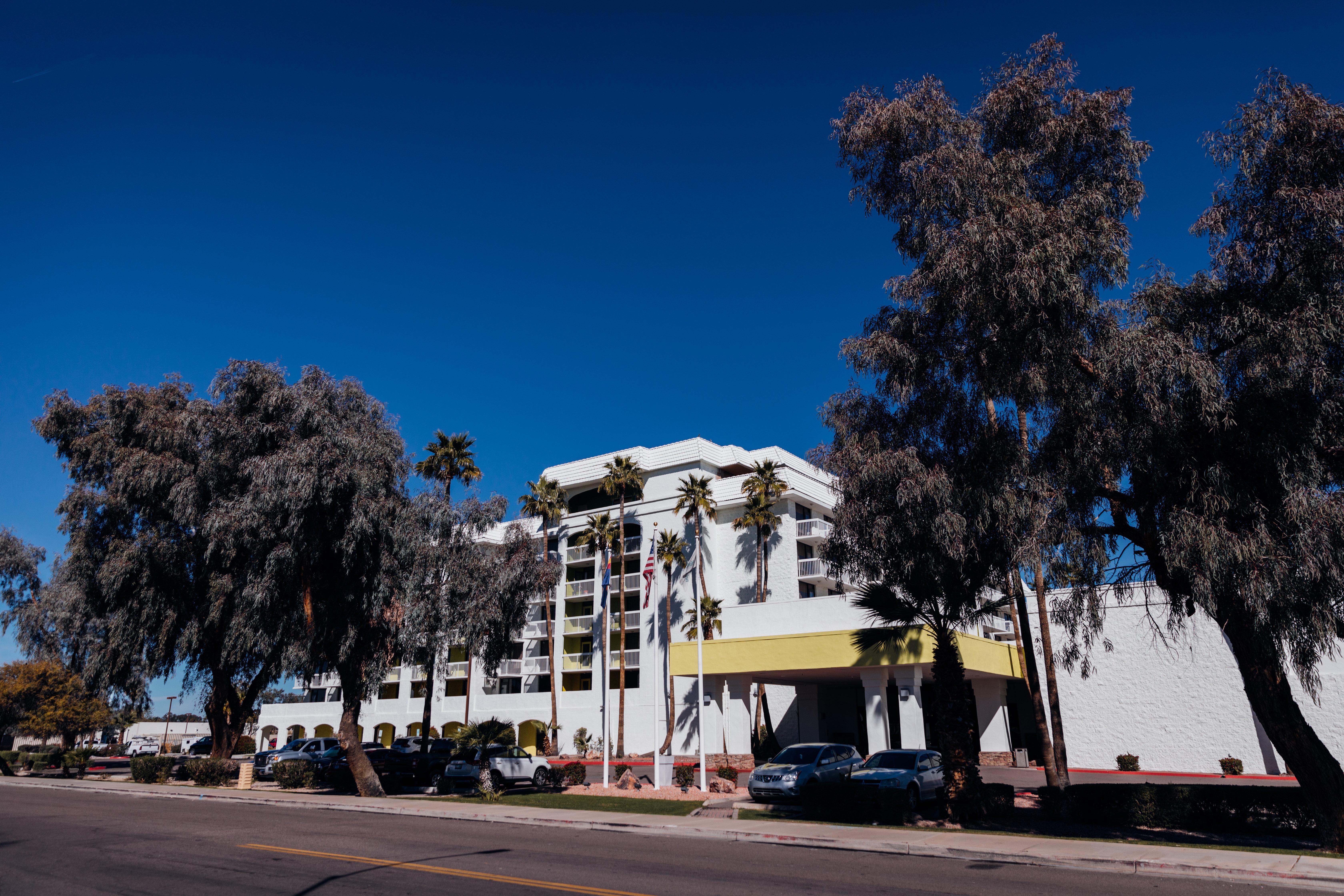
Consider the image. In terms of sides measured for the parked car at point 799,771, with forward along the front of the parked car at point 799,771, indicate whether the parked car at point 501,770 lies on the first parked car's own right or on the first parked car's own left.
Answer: on the first parked car's own right

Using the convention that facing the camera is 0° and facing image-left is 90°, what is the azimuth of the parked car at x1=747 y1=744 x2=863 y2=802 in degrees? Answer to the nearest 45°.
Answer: approximately 45°

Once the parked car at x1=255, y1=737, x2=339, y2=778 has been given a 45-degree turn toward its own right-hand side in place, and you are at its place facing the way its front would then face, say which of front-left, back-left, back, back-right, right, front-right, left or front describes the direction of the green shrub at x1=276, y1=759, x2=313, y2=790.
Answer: left

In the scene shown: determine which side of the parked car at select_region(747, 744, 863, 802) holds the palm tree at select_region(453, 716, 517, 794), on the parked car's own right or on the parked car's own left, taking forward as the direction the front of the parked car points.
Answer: on the parked car's own right

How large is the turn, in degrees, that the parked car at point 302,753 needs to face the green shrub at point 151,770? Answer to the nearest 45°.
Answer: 0° — it already faces it

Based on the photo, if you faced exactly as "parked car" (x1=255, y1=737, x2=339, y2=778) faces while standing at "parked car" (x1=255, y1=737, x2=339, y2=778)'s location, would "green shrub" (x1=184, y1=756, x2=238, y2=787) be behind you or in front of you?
in front

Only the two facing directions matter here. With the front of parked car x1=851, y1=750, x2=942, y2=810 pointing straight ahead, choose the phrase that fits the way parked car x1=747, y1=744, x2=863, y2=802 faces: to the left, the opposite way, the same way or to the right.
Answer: the same way

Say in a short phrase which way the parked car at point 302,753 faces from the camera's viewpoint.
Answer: facing the viewer and to the left of the viewer

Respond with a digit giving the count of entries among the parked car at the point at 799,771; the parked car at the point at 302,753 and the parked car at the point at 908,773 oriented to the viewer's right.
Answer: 0

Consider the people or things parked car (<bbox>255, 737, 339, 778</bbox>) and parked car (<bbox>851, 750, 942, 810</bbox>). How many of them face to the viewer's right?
0

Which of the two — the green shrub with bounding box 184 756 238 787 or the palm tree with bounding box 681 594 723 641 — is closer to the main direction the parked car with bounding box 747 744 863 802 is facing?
the green shrub
